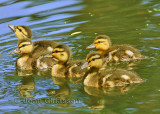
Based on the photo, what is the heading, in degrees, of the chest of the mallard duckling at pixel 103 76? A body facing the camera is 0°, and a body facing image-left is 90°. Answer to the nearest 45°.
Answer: approximately 90°

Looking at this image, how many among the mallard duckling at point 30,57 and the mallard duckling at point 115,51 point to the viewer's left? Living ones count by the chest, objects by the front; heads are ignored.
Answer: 2

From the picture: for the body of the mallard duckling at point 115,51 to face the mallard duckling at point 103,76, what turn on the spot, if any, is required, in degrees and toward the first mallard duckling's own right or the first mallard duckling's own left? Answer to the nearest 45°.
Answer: approximately 90° to the first mallard duckling's own left

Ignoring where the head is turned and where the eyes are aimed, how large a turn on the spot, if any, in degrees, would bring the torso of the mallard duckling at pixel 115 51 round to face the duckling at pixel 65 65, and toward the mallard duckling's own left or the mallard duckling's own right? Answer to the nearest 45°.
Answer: approximately 45° to the mallard duckling's own left

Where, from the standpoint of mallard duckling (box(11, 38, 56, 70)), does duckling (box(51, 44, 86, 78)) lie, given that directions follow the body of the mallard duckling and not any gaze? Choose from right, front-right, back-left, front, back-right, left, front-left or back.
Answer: back-left

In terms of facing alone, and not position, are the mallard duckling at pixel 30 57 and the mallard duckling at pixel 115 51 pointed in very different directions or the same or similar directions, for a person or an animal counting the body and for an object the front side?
same or similar directions

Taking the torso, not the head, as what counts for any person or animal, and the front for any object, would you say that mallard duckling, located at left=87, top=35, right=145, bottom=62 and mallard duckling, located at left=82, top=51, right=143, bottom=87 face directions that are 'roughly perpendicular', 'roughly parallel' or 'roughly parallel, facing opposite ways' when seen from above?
roughly parallel

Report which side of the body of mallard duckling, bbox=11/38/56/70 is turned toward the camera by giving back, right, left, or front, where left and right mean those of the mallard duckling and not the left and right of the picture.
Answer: left

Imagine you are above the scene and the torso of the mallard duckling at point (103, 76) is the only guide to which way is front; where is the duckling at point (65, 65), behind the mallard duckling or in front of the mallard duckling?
in front

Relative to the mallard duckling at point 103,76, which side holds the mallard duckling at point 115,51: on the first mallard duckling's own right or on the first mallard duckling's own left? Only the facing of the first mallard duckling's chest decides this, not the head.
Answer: on the first mallard duckling's own right

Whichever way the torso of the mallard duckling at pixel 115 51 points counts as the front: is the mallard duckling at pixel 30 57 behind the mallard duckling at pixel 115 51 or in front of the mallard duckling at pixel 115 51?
in front

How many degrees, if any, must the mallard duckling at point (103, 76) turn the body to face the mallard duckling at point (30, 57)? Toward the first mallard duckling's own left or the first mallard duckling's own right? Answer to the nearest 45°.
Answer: approximately 45° to the first mallard duckling's own right

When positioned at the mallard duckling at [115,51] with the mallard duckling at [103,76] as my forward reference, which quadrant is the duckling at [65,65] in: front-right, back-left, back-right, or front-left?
front-right

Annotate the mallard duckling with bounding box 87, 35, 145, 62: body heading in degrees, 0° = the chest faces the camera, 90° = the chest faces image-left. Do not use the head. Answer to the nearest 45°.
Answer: approximately 90°

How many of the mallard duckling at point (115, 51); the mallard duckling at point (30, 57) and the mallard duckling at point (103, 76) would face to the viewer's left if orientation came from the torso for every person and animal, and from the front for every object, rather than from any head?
3
